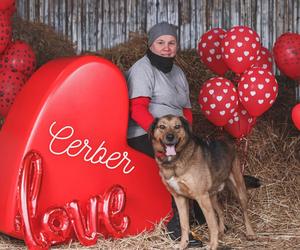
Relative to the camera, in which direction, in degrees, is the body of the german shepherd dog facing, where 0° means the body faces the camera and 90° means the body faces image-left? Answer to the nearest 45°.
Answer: approximately 45°

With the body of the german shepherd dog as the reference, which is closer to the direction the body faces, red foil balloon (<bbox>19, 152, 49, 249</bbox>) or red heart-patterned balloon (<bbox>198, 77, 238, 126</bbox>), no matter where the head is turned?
the red foil balloon

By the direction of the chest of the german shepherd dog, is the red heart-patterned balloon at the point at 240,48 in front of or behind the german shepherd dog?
behind

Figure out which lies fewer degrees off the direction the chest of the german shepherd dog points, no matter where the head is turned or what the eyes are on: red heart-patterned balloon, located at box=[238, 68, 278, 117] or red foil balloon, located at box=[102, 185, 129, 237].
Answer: the red foil balloon

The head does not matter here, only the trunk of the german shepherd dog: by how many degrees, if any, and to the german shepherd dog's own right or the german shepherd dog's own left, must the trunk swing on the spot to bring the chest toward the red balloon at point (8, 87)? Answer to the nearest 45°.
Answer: approximately 90° to the german shepherd dog's own right

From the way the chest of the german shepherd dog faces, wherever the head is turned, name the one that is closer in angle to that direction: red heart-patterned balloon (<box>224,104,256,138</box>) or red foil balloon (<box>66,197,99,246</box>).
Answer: the red foil balloon

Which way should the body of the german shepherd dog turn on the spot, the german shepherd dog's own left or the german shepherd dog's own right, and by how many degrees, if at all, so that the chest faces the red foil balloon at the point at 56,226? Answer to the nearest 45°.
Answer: approximately 45° to the german shepherd dog's own right

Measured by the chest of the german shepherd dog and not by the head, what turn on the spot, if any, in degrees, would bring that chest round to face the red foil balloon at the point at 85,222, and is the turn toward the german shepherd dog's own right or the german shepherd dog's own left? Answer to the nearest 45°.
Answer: approximately 45° to the german shepherd dog's own right

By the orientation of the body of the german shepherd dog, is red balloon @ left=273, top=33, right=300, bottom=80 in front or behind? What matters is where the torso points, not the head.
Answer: behind

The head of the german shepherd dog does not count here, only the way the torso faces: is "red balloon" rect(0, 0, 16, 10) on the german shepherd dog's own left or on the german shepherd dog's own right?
on the german shepherd dog's own right

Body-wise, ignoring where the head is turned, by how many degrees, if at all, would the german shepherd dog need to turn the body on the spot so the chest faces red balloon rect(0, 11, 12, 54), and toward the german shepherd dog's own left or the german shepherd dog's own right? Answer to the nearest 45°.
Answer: approximately 90° to the german shepherd dog's own right

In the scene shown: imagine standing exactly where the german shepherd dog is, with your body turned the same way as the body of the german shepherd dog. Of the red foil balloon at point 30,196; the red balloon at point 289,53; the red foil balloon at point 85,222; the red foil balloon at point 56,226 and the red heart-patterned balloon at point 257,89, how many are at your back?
2

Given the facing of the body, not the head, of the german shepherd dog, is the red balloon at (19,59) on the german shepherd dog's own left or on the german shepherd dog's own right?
on the german shepherd dog's own right

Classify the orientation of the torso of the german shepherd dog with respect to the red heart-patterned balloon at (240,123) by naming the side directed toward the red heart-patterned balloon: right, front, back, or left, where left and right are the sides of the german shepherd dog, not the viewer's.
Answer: back

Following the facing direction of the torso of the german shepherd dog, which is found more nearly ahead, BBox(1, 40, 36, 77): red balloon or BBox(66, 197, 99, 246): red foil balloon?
the red foil balloon

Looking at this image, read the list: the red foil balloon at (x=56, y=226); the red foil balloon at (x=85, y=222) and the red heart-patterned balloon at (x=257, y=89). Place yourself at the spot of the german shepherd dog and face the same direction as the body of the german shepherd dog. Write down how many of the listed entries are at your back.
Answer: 1
